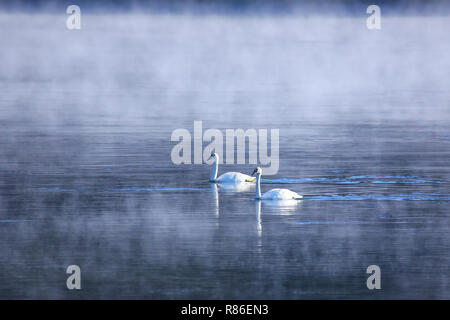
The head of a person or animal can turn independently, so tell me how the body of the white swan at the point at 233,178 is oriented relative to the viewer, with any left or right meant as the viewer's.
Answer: facing to the left of the viewer

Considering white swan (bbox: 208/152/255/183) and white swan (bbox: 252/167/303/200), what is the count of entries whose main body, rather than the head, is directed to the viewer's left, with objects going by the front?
2

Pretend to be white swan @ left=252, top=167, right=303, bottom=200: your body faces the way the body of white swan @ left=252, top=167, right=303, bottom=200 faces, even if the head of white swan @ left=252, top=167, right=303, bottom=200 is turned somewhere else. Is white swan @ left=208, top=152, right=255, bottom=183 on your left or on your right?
on your right

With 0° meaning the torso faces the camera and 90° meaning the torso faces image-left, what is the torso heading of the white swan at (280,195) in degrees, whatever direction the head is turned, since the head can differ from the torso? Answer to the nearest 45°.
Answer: approximately 90°
